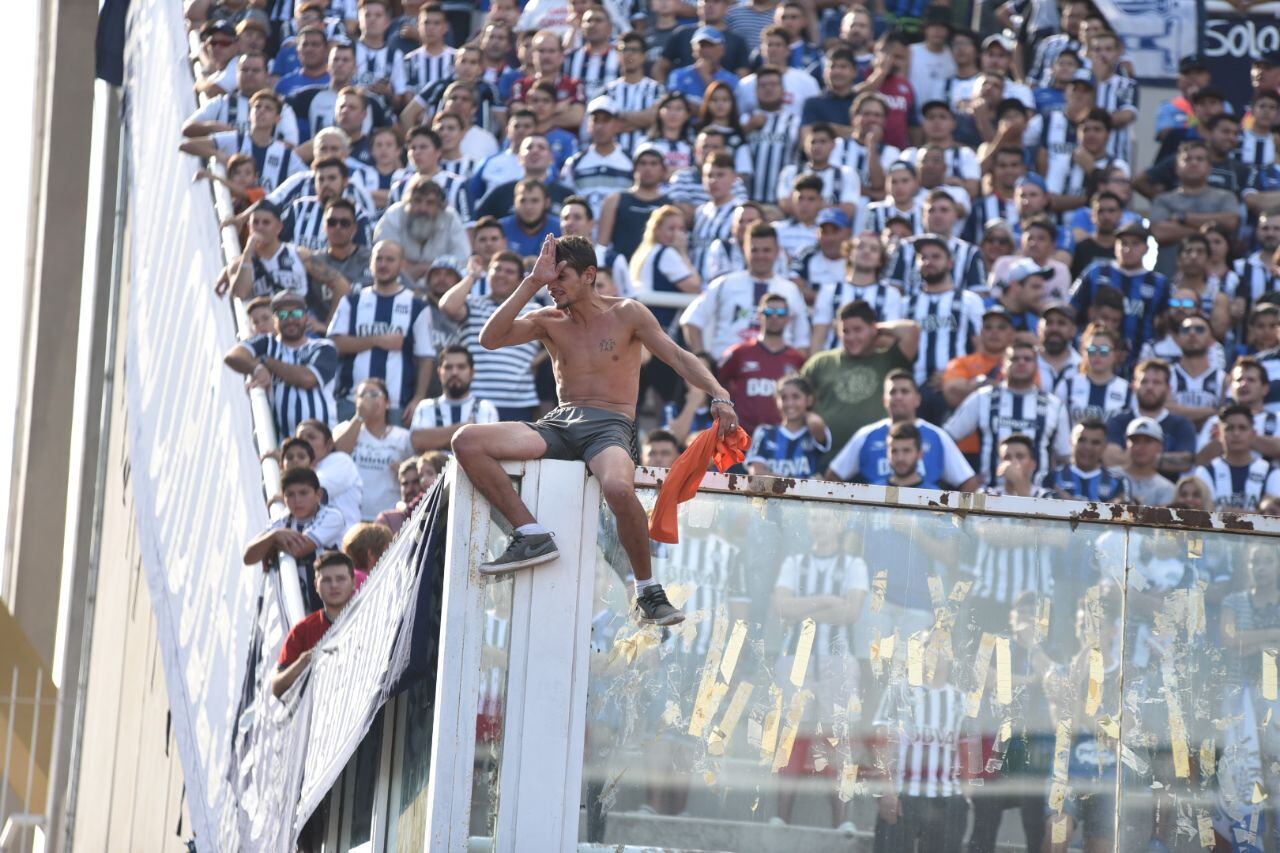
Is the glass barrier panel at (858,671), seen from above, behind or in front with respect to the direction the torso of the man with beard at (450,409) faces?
in front

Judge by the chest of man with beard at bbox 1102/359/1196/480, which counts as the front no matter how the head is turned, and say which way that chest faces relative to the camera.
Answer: toward the camera

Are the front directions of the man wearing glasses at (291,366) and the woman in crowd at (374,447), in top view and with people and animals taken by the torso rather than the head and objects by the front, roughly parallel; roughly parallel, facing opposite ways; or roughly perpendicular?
roughly parallel

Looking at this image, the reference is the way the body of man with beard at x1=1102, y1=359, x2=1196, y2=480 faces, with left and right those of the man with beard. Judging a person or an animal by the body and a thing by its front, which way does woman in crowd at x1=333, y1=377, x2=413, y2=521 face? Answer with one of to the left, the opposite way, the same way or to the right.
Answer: the same way

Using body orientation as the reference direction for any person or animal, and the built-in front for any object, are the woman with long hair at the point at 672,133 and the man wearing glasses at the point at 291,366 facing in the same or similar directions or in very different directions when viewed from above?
same or similar directions

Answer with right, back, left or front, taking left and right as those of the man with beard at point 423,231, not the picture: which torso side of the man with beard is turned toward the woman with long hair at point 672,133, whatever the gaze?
left

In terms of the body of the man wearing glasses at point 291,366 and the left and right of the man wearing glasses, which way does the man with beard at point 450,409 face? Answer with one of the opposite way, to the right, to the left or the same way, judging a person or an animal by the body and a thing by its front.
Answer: the same way

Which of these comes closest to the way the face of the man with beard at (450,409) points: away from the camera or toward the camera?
toward the camera

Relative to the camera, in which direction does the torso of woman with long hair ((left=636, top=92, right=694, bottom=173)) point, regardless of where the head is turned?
toward the camera

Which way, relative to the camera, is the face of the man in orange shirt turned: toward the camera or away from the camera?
toward the camera

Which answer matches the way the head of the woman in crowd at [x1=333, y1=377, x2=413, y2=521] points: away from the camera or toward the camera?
toward the camera

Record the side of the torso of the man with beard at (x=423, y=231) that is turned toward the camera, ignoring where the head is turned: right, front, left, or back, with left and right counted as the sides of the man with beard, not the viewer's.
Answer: front

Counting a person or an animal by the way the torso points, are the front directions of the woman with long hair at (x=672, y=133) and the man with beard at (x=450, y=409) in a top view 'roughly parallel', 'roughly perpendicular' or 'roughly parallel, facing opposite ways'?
roughly parallel

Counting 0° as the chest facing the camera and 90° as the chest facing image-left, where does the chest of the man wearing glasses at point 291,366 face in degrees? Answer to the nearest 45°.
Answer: approximately 0°

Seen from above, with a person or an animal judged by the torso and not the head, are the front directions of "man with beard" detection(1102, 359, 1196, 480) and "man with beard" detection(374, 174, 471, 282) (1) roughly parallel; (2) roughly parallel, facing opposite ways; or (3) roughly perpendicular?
roughly parallel

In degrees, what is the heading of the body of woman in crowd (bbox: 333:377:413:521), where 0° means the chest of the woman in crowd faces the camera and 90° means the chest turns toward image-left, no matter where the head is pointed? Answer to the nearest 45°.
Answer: approximately 0°

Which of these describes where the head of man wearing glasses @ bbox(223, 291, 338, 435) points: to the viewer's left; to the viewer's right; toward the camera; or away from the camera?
toward the camera

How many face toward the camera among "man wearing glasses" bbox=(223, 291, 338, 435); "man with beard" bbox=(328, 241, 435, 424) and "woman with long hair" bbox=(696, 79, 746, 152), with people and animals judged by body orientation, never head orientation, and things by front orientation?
3
